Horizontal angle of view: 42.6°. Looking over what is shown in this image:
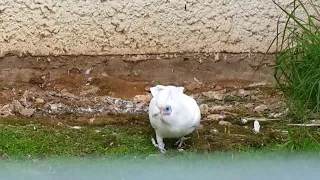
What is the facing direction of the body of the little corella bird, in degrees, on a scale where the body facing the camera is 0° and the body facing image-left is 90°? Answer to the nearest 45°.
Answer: approximately 45°

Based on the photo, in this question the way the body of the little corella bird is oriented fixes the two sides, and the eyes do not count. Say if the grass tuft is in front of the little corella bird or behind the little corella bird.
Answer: behind
